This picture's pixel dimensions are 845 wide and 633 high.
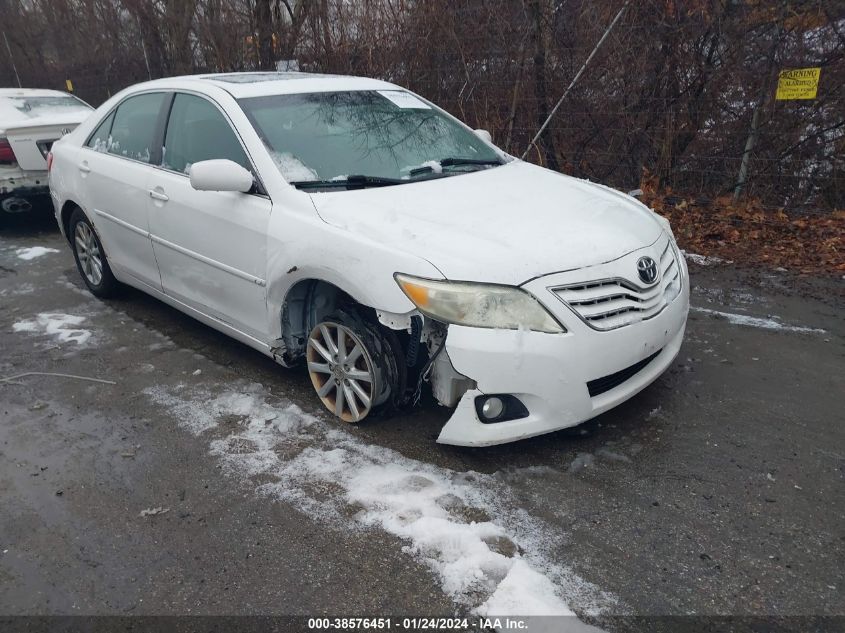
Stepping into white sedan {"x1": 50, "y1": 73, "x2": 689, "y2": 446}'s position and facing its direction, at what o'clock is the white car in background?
The white car in background is roughly at 6 o'clock from the white sedan.

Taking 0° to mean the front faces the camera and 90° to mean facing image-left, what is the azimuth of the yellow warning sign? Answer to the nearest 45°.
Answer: approximately 0°

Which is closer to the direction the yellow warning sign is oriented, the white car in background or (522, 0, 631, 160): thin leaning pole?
the white car in background

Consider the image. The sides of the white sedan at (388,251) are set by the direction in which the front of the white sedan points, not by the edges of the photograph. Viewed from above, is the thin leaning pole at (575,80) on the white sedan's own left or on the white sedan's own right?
on the white sedan's own left

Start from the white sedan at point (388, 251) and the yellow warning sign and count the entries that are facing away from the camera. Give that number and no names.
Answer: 0

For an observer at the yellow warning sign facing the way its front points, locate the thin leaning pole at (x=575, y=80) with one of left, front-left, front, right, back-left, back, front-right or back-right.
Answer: right

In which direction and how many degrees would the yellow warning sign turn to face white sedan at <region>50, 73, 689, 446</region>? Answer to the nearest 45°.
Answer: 0° — it already faces it

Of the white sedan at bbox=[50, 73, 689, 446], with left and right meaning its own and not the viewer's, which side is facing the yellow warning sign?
left

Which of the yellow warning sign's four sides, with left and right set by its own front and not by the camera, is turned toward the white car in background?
right

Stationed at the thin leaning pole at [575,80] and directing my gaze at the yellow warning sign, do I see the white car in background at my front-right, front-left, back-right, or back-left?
back-right
